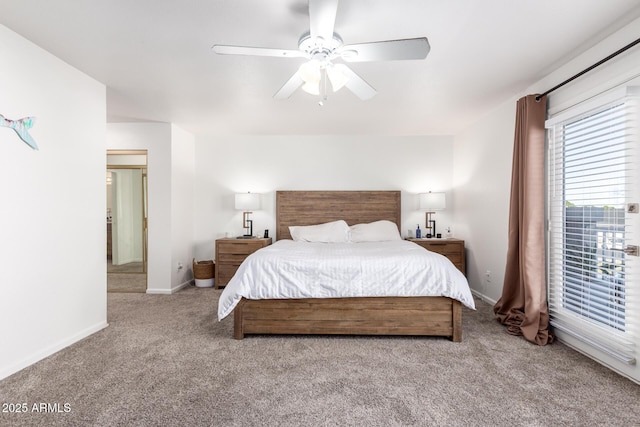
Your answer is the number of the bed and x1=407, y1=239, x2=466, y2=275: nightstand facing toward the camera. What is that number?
2

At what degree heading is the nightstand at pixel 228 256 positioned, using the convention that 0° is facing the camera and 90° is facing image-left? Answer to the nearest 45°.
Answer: approximately 0°

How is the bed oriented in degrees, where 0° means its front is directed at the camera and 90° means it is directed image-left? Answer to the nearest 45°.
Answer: approximately 0°

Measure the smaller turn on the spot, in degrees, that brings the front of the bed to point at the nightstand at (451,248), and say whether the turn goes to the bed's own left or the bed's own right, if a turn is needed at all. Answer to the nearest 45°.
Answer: approximately 135° to the bed's own left

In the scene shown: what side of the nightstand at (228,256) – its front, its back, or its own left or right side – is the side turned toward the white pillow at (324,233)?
left
